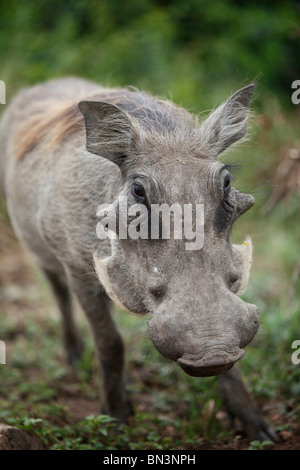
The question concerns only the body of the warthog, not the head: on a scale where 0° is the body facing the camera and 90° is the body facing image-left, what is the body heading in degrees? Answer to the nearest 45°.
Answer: approximately 315°
